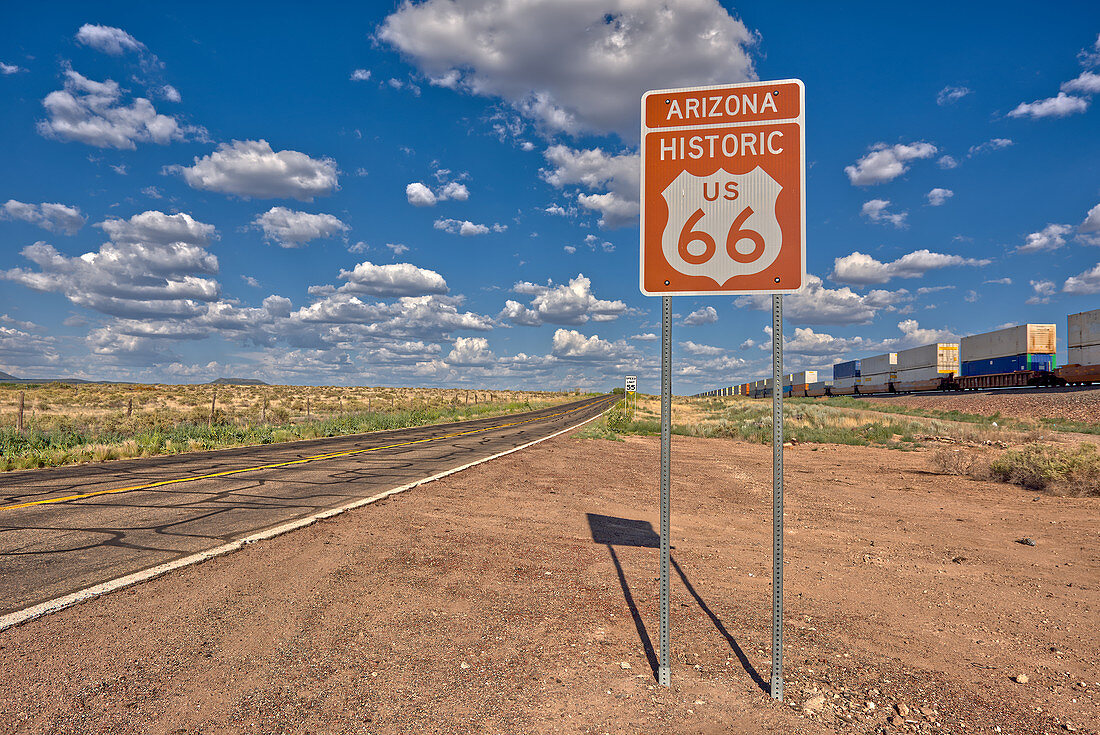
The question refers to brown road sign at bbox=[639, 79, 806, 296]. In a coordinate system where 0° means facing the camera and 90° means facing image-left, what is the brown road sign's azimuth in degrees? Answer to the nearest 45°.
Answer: approximately 0°

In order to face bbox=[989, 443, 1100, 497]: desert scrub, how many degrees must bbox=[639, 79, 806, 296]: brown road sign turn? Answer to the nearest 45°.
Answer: approximately 135° to its left
